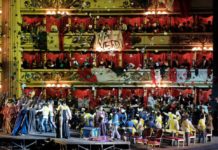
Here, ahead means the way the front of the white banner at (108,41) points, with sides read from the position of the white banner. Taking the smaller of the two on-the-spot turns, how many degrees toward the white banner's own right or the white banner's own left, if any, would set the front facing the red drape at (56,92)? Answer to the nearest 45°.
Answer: approximately 90° to the white banner's own right
